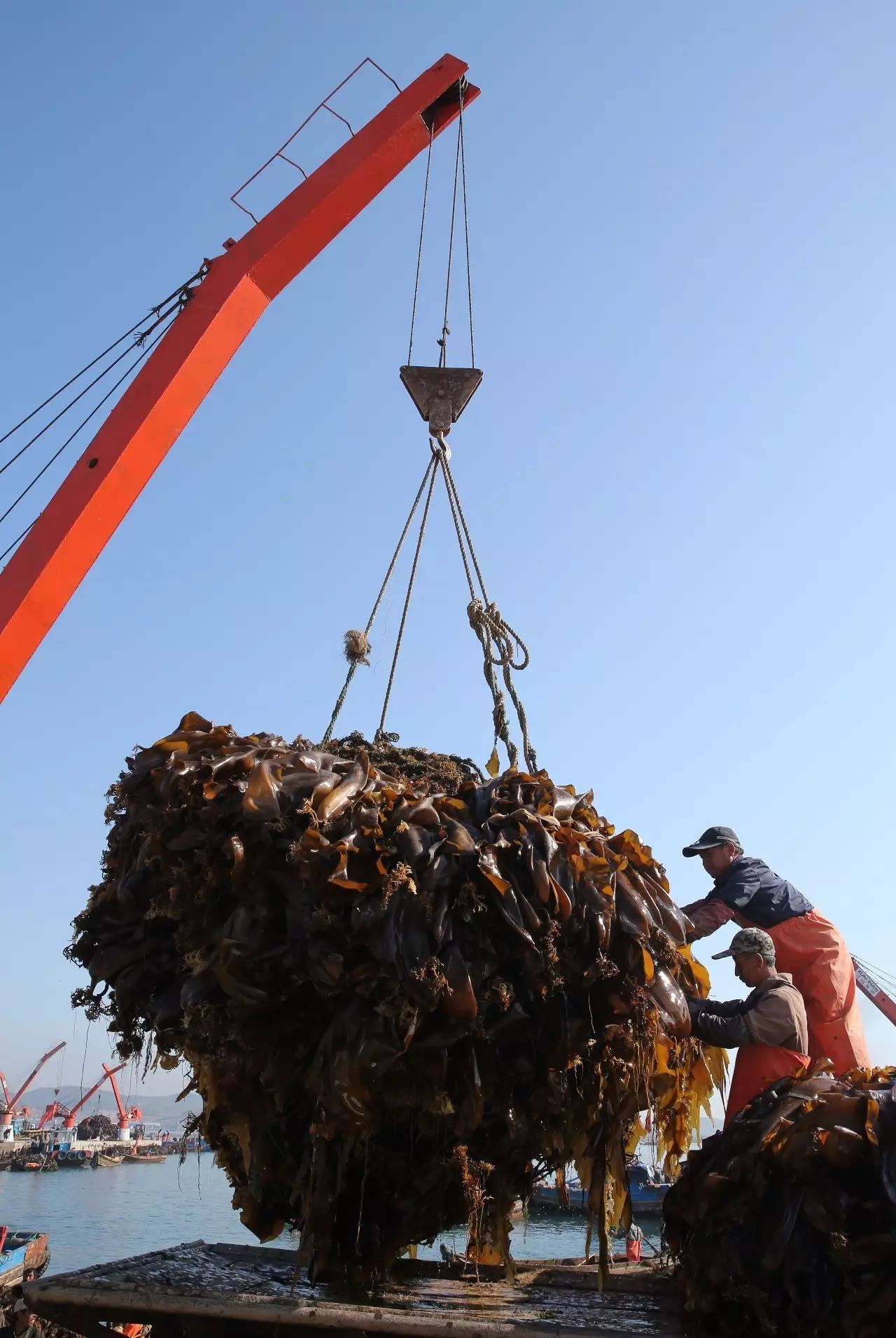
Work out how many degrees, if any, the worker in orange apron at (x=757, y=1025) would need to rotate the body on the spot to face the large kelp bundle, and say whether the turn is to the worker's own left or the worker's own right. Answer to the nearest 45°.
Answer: approximately 45° to the worker's own left

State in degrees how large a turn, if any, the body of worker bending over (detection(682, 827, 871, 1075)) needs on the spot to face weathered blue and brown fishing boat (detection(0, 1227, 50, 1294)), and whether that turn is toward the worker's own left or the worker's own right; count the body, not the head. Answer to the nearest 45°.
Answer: approximately 45° to the worker's own right

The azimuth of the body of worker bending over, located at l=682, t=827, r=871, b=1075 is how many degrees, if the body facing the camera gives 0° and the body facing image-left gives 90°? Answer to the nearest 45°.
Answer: approximately 90°

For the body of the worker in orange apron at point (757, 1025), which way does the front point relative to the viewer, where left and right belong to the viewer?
facing to the left of the viewer

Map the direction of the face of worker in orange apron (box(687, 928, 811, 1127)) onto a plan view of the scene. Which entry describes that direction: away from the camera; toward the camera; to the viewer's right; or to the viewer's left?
to the viewer's left

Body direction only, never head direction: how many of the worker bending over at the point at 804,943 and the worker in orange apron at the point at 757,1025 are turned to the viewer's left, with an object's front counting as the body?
2

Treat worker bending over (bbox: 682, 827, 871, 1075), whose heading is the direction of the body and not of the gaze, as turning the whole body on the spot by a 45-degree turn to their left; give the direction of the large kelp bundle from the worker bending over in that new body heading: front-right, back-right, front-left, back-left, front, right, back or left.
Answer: front
